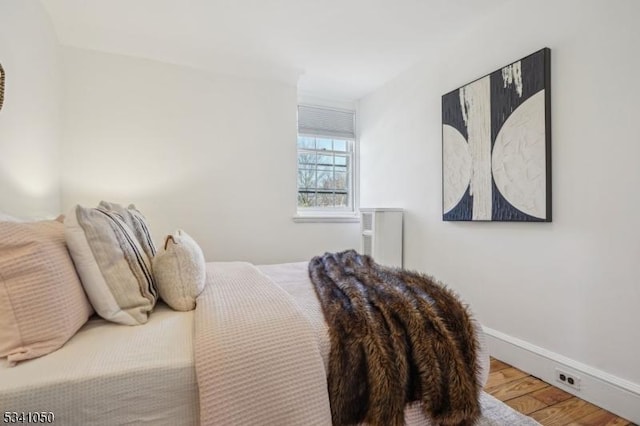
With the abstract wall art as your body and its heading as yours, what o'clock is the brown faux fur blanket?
The brown faux fur blanket is roughly at 11 o'clock from the abstract wall art.

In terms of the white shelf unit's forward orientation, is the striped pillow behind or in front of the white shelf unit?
in front

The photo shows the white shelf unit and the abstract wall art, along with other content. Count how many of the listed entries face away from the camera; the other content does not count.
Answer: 0

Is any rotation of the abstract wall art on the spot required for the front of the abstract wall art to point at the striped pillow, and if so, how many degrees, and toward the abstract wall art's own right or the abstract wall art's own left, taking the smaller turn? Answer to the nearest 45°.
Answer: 0° — it already faces it

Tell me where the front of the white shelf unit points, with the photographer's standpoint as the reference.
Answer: facing the viewer and to the left of the viewer

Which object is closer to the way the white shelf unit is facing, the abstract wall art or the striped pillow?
the striped pillow

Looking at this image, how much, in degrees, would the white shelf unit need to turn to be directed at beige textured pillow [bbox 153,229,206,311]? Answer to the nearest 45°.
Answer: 0° — it already faces it

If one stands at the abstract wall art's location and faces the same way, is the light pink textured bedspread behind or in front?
in front

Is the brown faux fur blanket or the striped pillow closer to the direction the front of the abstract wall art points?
the striped pillow

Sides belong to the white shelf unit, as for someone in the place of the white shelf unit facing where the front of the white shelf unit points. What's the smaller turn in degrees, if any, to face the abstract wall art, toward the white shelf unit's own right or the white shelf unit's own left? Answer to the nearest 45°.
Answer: approximately 90° to the white shelf unit's own left

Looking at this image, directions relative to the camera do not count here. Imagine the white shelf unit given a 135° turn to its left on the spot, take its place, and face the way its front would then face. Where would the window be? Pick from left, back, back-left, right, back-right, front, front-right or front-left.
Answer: back-left

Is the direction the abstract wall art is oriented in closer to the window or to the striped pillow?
the striped pillow
